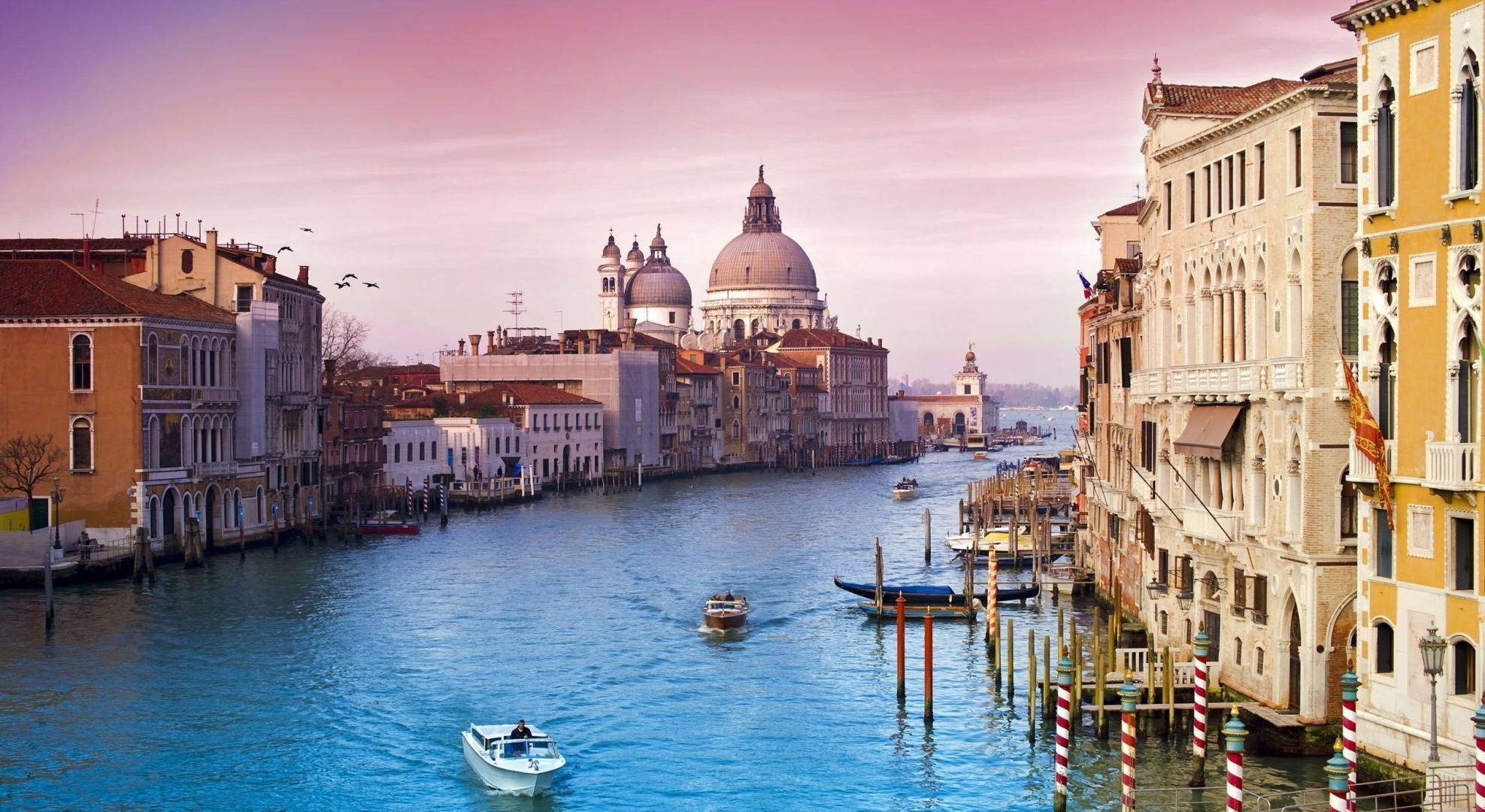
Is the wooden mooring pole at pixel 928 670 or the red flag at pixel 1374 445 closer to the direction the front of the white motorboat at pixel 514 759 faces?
the red flag

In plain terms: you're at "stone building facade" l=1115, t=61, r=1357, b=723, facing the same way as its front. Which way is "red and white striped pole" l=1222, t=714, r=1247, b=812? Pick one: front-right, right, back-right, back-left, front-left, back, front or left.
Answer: front-left

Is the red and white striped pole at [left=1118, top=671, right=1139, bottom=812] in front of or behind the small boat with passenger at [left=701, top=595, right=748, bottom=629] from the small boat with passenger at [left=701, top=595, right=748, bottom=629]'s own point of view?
in front
